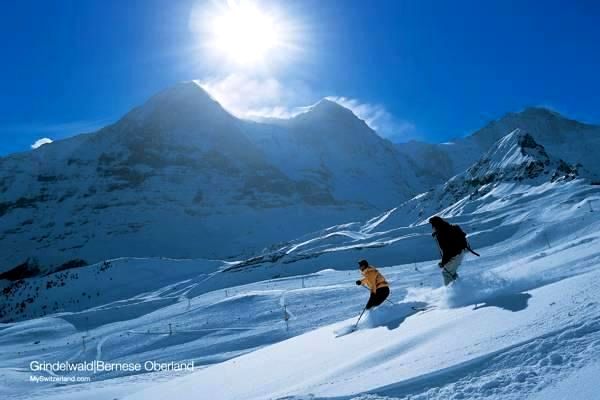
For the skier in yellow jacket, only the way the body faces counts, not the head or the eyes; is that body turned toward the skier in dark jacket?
no

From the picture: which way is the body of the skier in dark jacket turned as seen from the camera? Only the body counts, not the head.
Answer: to the viewer's left

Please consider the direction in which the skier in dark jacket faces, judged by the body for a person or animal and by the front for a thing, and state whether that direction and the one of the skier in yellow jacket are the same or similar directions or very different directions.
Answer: same or similar directions

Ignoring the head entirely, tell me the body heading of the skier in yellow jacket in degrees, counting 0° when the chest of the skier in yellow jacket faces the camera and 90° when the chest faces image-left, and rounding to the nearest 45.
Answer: approximately 90°

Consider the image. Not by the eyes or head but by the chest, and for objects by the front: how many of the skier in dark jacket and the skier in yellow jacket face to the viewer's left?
2
